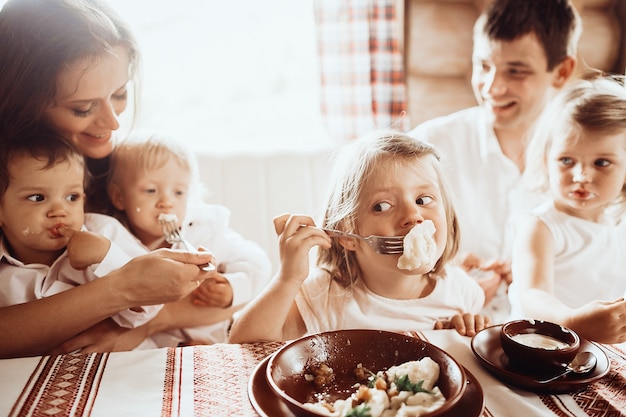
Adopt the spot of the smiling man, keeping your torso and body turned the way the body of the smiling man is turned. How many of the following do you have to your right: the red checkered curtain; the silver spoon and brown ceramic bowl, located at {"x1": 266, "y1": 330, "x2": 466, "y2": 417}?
1

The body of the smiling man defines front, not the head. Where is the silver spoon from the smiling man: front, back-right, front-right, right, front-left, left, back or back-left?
front-left

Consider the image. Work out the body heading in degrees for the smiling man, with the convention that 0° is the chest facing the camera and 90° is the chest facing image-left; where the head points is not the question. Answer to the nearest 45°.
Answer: approximately 45°

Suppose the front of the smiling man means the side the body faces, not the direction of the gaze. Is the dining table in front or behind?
in front

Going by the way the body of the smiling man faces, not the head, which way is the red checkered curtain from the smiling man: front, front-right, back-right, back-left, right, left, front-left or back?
right

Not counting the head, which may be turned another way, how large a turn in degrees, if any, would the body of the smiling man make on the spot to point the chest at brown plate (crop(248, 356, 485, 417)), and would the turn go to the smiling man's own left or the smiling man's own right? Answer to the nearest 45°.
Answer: approximately 45° to the smiling man's own left

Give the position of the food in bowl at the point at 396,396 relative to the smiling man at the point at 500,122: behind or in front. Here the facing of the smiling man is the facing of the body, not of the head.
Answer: in front

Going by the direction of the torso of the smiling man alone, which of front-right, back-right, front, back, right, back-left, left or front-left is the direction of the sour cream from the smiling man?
front-left

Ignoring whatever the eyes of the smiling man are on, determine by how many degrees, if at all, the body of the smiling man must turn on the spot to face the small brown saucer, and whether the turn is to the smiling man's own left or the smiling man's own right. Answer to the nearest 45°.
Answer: approximately 45° to the smiling man's own left

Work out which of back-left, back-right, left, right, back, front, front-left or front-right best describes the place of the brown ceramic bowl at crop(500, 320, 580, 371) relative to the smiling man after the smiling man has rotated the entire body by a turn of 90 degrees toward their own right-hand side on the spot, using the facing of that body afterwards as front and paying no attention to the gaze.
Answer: back-left
